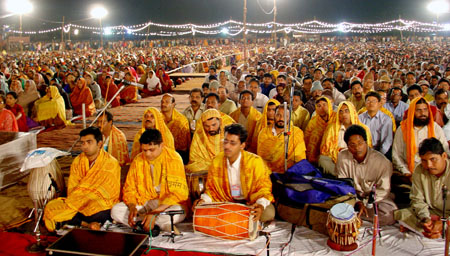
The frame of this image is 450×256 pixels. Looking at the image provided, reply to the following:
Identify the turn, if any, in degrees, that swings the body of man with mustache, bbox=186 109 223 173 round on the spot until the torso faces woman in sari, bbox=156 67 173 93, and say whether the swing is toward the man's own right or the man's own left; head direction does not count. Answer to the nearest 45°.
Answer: approximately 135° to the man's own left

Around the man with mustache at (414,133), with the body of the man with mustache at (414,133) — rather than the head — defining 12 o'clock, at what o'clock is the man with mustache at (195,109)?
the man with mustache at (195,109) is roughly at 3 o'clock from the man with mustache at (414,133).

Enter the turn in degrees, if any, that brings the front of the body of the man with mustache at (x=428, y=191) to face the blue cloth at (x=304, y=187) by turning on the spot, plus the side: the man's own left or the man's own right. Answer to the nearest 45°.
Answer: approximately 90° to the man's own right

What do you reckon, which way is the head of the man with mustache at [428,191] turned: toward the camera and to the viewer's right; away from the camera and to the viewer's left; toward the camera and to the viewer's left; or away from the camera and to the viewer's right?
toward the camera and to the viewer's left

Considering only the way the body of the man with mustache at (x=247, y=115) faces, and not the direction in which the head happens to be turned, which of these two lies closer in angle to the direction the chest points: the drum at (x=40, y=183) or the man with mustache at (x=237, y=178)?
the man with mustache

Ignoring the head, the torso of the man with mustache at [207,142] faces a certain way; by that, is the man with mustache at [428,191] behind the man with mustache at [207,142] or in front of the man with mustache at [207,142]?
in front

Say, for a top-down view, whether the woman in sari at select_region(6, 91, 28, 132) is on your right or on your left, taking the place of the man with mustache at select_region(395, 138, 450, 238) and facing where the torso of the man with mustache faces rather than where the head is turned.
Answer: on your right

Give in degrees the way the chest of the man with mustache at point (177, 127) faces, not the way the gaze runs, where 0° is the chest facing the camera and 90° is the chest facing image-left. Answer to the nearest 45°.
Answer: approximately 45°

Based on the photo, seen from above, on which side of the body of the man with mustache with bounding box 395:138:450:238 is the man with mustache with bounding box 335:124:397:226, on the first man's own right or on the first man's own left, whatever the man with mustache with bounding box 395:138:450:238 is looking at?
on the first man's own right

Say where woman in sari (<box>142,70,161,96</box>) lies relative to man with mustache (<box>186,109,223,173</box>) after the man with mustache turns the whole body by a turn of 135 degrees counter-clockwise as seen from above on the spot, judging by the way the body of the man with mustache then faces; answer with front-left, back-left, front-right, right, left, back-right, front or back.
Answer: front

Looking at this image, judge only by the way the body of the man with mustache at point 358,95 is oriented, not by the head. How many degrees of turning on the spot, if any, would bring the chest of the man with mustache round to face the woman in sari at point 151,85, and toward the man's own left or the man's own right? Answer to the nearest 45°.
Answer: approximately 135° to the man's own right
